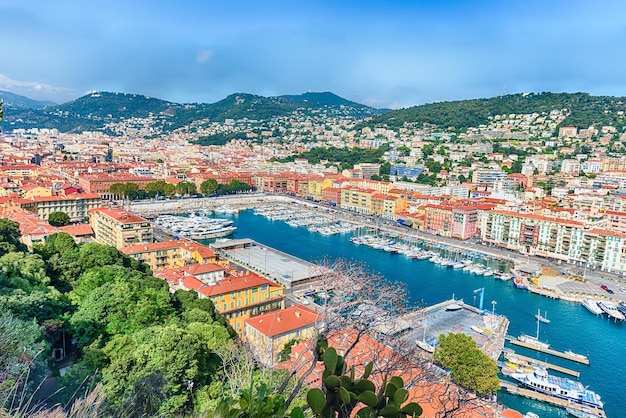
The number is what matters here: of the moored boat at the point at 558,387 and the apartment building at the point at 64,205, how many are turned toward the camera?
1

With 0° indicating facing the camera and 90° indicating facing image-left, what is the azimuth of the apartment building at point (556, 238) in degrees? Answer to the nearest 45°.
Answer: approximately 45°

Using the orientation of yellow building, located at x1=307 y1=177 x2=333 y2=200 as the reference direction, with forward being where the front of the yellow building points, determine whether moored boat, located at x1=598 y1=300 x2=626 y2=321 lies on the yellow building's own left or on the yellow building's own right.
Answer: on the yellow building's own left

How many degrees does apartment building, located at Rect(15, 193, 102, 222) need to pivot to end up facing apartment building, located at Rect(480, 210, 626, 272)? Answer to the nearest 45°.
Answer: approximately 45° to its left

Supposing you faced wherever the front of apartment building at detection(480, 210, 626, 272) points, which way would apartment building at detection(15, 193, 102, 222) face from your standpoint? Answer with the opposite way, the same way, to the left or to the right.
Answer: to the left

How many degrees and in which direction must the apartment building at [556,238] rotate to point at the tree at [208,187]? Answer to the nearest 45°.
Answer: approximately 45° to its right

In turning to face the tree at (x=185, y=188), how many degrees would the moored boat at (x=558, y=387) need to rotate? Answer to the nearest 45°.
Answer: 0° — it already faces it

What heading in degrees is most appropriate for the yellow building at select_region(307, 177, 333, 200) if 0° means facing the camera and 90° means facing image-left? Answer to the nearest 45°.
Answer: approximately 45°
